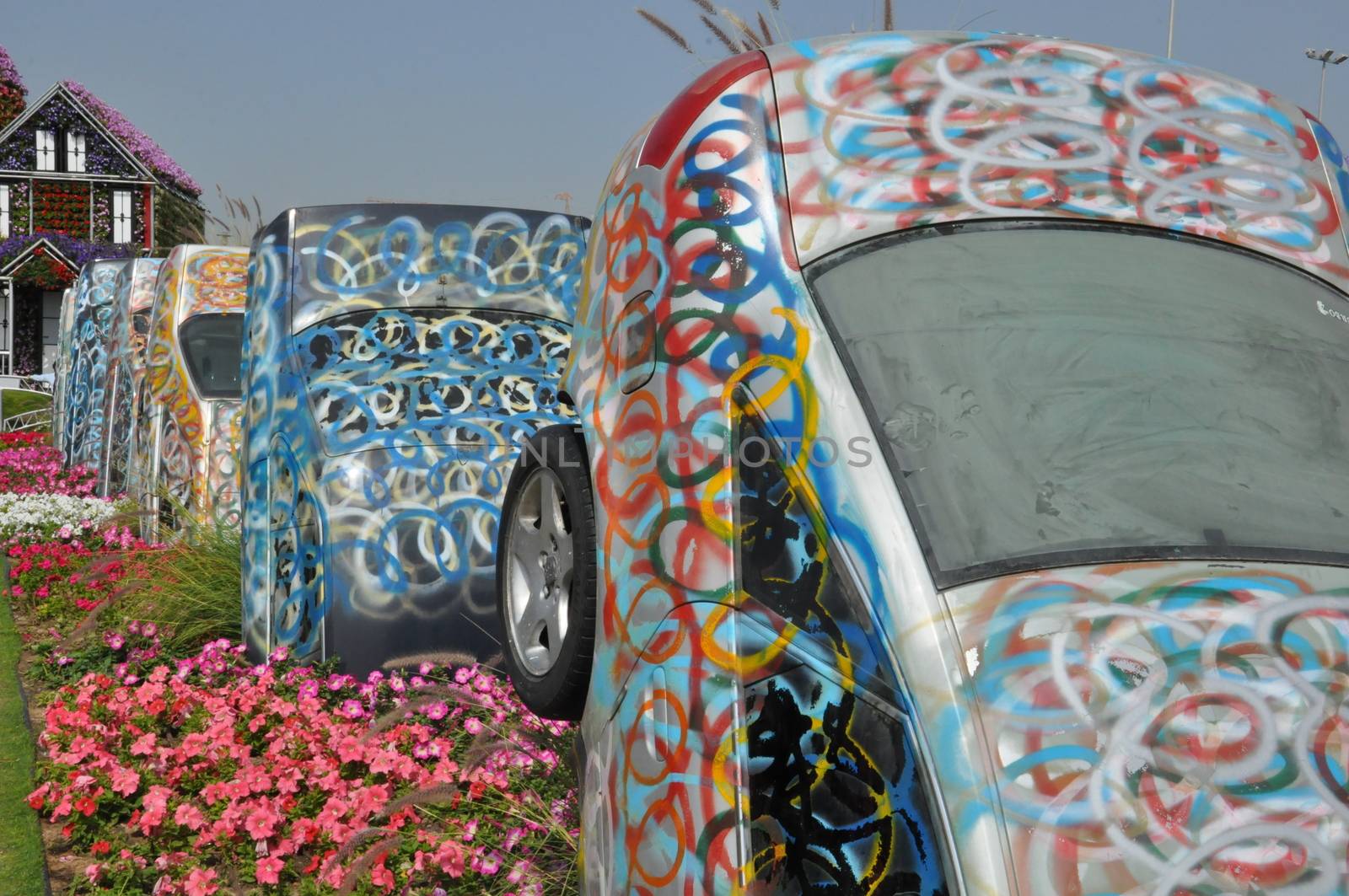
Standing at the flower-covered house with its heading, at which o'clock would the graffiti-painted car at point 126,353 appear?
The graffiti-painted car is roughly at 12 o'clock from the flower-covered house.

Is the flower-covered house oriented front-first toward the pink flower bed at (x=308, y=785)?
yes

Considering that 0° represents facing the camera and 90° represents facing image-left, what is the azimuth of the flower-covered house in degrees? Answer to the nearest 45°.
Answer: approximately 0°

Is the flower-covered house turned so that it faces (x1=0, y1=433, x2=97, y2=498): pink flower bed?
yes

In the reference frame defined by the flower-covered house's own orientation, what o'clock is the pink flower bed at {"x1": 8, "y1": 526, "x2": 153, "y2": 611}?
The pink flower bed is roughly at 12 o'clock from the flower-covered house.

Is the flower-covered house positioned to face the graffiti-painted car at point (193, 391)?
yes

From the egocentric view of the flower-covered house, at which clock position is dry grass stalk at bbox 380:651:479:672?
The dry grass stalk is roughly at 12 o'clock from the flower-covered house.

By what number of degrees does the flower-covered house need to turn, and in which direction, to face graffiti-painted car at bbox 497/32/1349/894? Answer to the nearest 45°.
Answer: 0° — it already faces it

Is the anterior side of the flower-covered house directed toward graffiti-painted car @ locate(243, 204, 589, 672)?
yes
